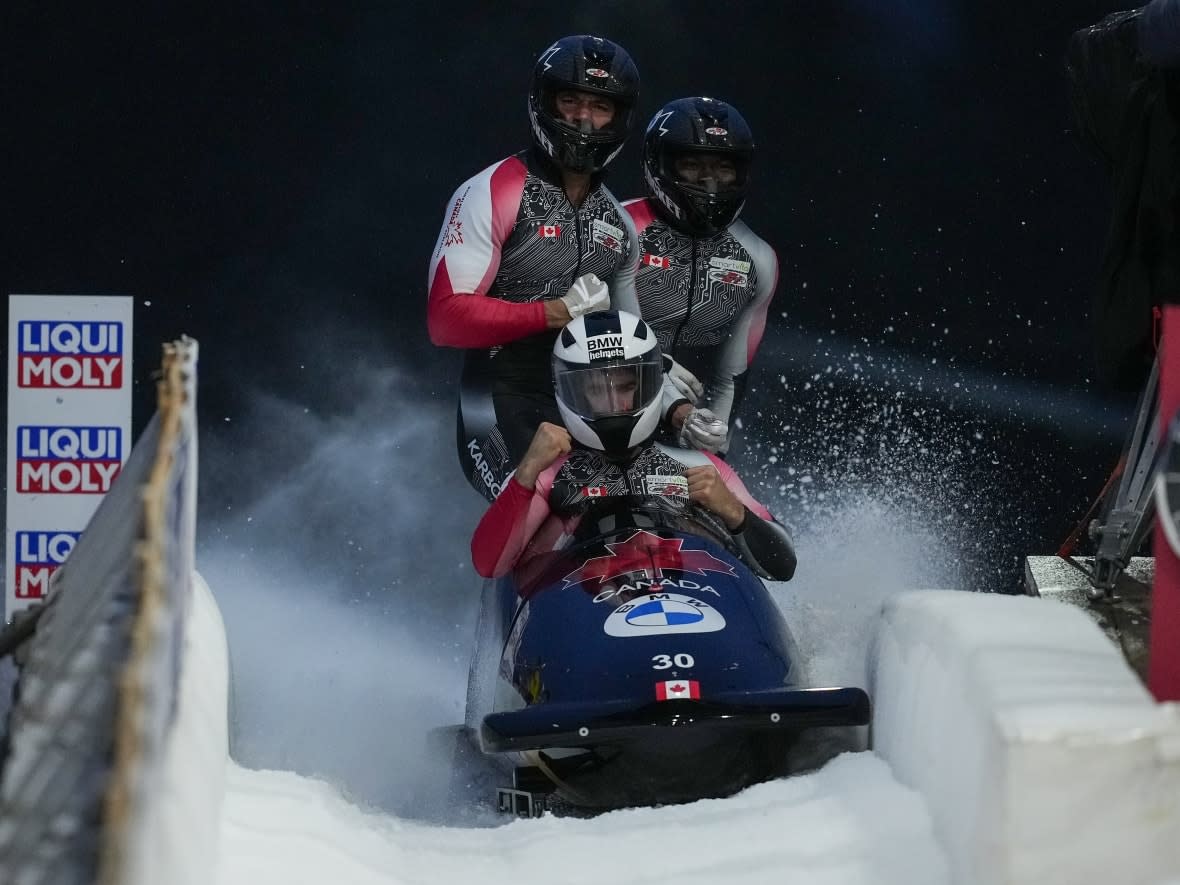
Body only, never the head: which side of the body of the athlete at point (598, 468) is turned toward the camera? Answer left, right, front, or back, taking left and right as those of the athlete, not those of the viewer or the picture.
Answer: front

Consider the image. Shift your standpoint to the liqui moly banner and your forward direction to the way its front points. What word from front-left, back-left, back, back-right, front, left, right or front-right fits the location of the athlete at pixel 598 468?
front-left

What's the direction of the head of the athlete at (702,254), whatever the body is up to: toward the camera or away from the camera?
toward the camera

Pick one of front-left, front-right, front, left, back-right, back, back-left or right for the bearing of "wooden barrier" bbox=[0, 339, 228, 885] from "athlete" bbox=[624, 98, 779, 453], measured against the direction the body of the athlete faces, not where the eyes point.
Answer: front

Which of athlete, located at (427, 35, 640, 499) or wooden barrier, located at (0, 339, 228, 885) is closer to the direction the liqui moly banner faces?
the wooden barrier

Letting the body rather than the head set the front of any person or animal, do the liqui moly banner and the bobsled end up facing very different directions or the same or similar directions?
same or similar directions

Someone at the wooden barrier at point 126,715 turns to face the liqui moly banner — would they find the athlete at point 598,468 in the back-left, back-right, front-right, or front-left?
front-right

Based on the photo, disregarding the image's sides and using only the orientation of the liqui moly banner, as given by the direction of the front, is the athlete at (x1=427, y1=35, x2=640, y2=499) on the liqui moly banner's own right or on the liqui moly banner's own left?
on the liqui moly banner's own left

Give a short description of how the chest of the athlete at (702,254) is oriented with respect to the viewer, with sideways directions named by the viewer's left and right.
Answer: facing the viewer
